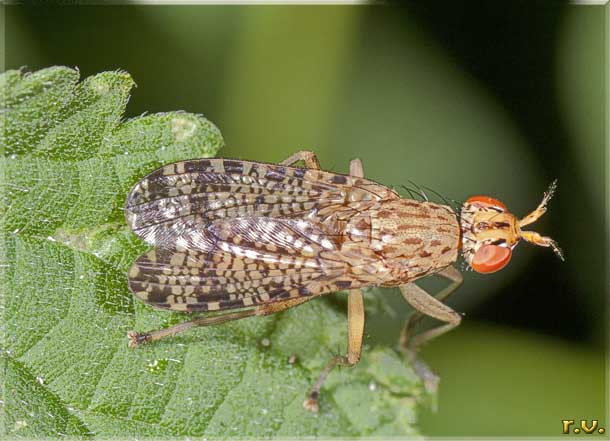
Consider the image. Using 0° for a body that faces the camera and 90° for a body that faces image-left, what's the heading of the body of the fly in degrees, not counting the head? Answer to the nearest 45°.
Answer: approximately 270°
